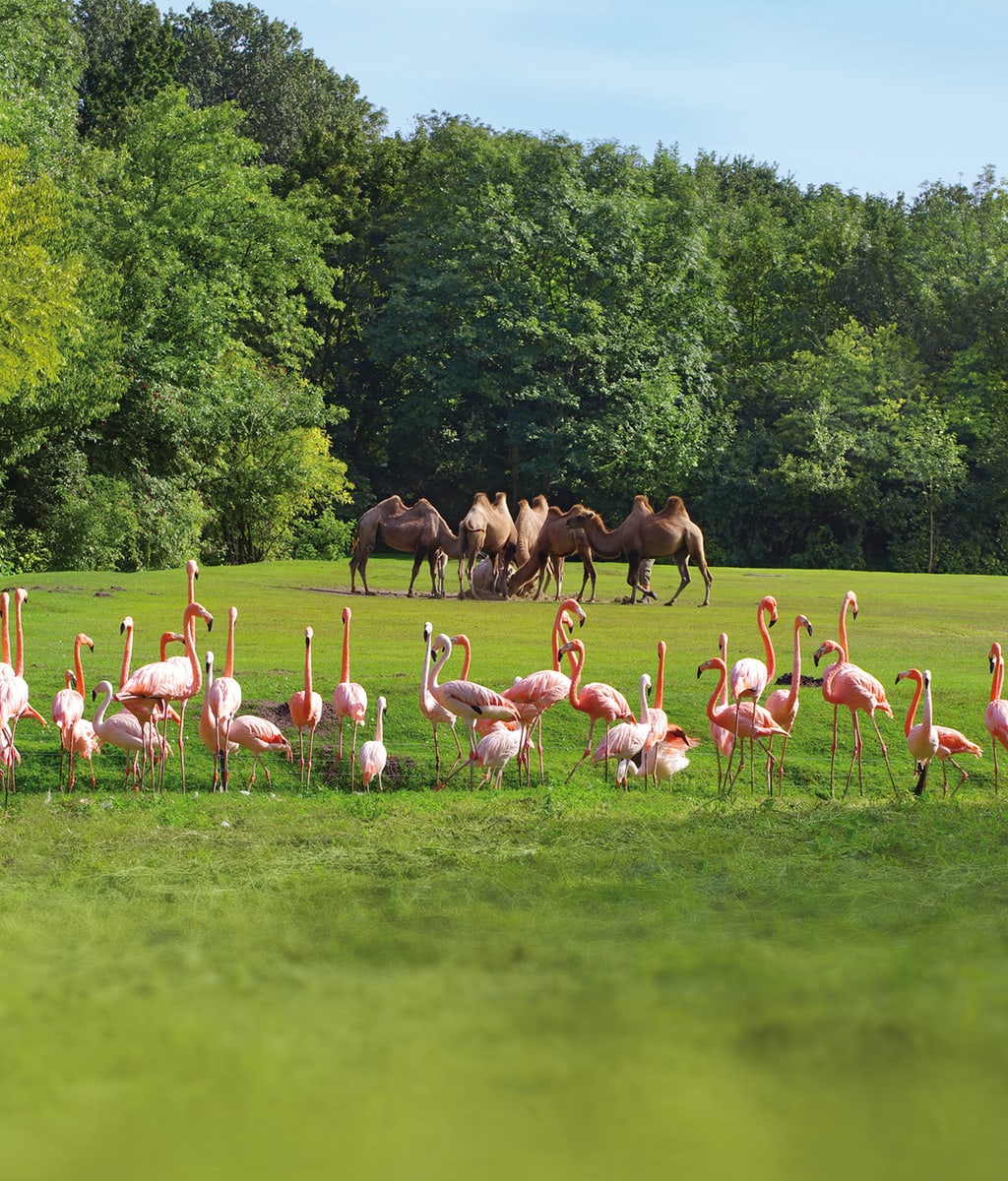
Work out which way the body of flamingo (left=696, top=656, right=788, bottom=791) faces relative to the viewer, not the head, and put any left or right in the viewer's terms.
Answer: facing to the left of the viewer

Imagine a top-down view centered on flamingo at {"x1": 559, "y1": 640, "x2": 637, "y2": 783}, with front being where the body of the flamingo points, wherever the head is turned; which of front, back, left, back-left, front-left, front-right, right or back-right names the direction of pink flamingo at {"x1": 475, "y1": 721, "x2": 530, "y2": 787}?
front-left

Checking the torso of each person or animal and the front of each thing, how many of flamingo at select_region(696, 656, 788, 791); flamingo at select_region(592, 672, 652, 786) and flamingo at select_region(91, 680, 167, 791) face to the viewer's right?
1

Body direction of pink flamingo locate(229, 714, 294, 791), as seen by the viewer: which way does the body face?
to the viewer's left

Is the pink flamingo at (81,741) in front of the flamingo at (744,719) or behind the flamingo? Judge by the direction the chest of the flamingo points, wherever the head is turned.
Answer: in front

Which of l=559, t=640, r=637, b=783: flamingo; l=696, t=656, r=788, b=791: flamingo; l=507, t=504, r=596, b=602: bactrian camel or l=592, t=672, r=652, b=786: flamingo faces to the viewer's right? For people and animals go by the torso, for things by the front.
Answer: l=592, t=672, r=652, b=786: flamingo

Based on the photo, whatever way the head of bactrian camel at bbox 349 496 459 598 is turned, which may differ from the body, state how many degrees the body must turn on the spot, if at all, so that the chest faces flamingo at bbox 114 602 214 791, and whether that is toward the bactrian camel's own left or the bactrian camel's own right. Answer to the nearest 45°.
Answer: approximately 90° to the bactrian camel's own right

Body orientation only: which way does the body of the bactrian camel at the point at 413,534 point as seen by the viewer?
to the viewer's right

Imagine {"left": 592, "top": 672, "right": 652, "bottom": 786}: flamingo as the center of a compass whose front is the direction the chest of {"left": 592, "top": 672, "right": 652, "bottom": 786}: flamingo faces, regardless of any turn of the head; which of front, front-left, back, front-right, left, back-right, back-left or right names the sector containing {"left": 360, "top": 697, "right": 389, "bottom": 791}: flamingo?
back

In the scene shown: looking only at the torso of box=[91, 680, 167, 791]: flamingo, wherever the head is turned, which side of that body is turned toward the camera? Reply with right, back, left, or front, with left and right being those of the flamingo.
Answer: left

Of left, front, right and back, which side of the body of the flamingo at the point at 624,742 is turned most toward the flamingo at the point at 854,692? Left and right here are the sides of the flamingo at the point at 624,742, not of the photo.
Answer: front

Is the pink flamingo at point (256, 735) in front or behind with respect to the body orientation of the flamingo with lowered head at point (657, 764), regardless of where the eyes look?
in front

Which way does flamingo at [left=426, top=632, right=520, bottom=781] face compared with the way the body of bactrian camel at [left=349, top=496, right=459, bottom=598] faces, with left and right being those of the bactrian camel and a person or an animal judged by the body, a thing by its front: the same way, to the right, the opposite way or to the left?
the opposite way

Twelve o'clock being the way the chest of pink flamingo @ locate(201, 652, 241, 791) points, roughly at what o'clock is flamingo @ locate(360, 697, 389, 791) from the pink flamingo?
The flamingo is roughly at 9 o'clock from the pink flamingo.
